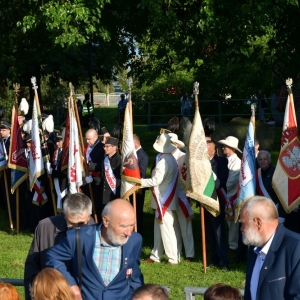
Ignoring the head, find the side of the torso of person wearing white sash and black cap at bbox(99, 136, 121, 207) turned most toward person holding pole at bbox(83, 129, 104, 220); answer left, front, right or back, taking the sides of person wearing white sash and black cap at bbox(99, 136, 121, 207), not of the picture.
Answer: right

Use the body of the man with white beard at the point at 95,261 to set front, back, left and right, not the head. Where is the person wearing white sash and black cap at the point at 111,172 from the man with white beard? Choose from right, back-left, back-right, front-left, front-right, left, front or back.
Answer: back-left

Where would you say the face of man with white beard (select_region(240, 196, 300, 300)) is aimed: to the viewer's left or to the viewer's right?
to the viewer's left

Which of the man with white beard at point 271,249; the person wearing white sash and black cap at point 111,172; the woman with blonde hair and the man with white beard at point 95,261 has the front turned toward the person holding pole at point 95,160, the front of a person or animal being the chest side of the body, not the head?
the woman with blonde hair

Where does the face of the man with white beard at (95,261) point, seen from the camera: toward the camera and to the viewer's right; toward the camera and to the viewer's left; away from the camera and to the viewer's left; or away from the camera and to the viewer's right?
toward the camera and to the viewer's right

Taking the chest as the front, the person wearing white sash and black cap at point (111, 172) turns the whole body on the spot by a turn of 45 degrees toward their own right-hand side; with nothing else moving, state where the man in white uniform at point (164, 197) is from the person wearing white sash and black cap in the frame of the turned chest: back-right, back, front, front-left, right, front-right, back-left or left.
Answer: back-left

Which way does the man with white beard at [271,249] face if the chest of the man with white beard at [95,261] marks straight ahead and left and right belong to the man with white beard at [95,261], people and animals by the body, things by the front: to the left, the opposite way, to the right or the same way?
to the right

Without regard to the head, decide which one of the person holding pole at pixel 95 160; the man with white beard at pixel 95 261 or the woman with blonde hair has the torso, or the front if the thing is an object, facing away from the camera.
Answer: the woman with blonde hair

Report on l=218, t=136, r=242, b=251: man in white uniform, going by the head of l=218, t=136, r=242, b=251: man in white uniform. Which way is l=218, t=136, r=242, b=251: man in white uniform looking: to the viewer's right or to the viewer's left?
to the viewer's left

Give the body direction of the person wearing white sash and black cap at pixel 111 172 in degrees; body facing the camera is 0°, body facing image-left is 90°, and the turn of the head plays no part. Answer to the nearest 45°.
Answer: approximately 45°

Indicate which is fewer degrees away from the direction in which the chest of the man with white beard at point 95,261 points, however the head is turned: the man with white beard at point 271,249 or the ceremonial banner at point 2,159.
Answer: the man with white beard

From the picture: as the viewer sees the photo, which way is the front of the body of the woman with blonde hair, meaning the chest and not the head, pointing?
away from the camera

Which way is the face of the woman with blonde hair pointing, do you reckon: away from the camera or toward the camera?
away from the camera

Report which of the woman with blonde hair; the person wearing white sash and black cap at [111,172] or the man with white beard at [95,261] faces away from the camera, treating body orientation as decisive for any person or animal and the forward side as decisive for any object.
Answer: the woman with blonde hair
